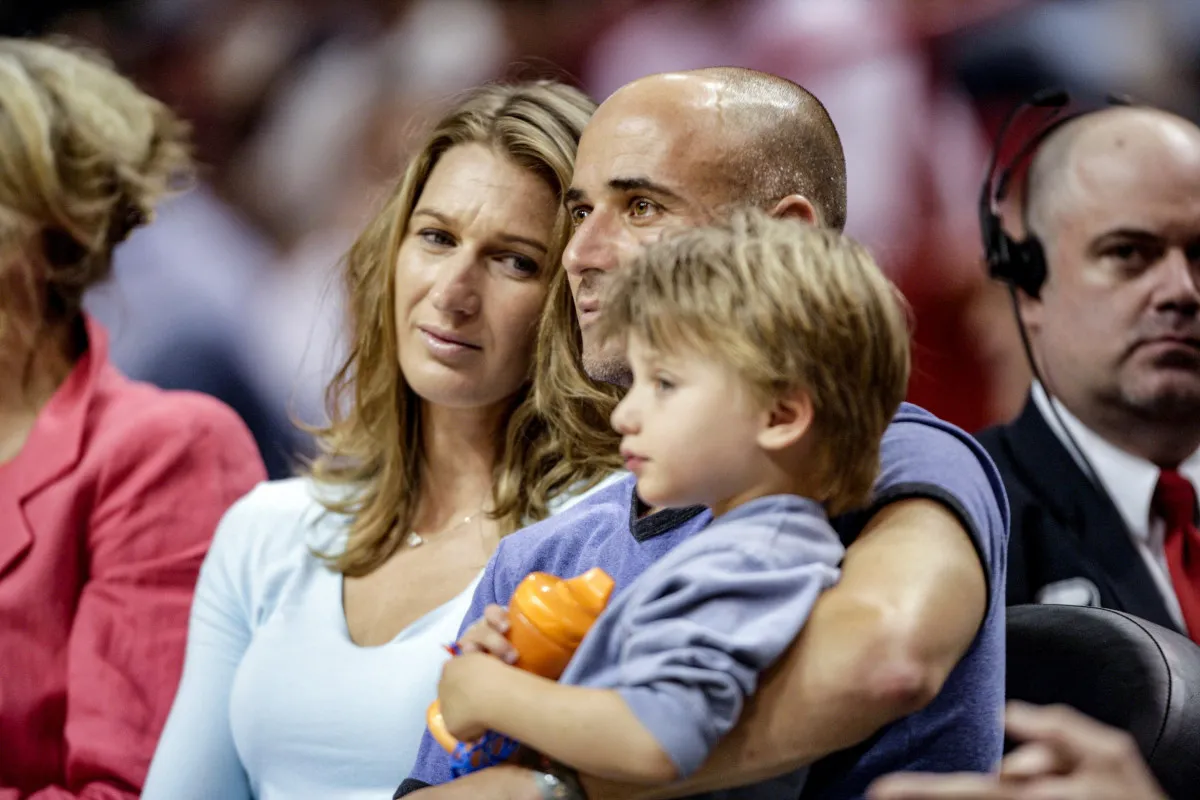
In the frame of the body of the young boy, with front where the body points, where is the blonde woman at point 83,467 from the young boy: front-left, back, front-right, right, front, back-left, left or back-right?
front-right

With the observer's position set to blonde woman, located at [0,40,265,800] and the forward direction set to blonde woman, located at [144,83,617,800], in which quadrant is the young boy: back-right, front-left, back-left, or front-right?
front-right

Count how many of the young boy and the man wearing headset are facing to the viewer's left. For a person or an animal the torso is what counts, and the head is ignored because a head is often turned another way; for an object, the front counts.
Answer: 1

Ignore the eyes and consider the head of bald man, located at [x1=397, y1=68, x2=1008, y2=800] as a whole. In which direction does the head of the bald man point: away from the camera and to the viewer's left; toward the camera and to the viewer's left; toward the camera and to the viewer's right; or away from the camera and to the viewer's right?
toward the camera and to the viewer's left

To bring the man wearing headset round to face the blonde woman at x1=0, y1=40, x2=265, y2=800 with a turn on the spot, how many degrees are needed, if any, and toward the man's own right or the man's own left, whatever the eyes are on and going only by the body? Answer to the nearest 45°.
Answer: approximately 135° to the man's own right

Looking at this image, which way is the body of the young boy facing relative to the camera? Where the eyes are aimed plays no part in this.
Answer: to the viewer's left

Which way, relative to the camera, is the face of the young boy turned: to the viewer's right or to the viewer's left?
to the viewer's left
